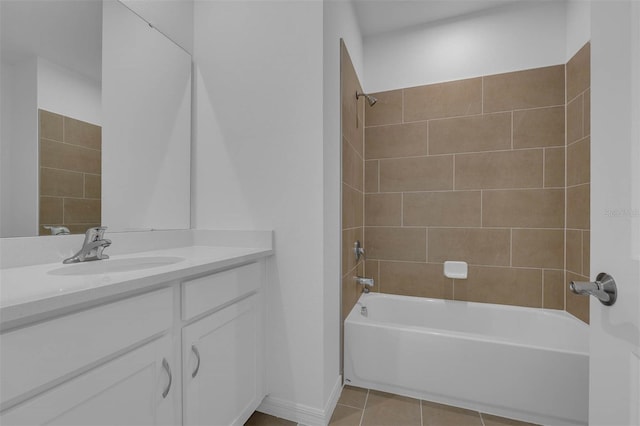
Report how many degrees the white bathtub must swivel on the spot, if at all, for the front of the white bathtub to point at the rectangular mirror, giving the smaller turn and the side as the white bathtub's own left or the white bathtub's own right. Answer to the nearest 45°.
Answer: approximately 45° to the white bathtub's own right

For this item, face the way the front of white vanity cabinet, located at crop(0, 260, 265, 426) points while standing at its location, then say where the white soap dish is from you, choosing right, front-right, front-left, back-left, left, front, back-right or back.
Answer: front-left

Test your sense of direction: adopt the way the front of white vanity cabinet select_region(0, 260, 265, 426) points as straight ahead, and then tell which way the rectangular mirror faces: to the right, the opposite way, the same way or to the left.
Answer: the same way

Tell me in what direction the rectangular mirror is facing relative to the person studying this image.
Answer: facing the viewer and to the right of the viewer

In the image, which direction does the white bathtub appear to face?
toward the camera

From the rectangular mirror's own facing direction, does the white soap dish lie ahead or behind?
ahead

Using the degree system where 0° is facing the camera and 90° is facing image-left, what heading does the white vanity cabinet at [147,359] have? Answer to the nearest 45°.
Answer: approximately 315°

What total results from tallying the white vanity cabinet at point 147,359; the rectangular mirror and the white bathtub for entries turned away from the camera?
0

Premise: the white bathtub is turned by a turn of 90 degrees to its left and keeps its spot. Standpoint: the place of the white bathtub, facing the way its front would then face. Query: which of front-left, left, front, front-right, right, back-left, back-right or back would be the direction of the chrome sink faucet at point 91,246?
back-right

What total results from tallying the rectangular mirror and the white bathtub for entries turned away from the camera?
0

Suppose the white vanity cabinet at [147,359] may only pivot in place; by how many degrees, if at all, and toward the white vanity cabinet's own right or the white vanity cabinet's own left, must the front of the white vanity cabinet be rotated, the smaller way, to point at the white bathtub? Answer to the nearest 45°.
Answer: approximately 45° to the white vanity cabinet's own left
